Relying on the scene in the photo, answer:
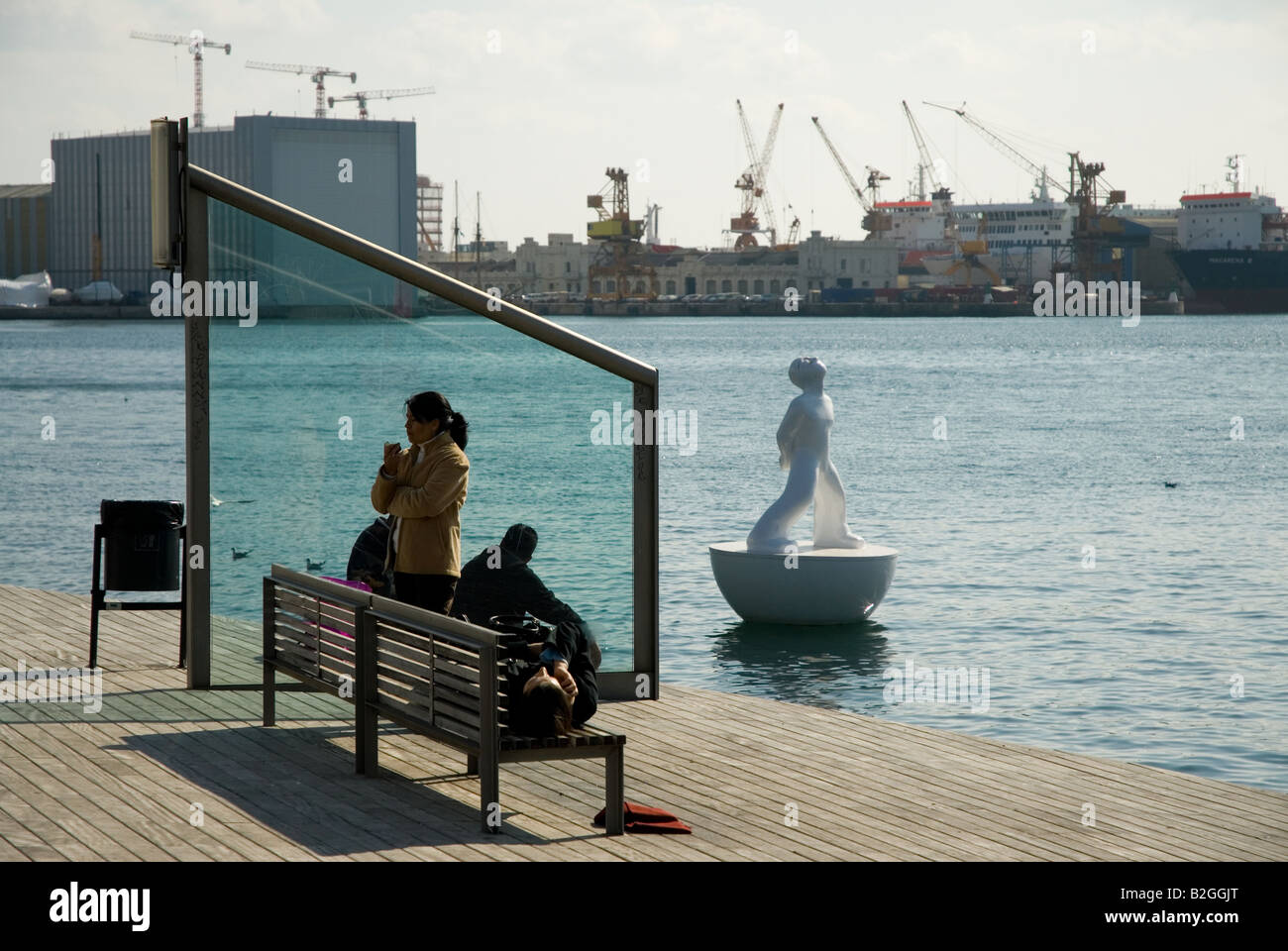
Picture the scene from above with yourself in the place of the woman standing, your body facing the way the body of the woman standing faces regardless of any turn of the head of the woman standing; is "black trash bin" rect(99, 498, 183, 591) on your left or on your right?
on your right

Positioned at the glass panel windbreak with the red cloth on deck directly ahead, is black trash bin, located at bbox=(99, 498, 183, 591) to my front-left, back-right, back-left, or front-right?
back-right

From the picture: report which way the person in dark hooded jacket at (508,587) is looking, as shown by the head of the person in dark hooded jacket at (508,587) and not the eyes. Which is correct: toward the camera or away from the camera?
away from the camera

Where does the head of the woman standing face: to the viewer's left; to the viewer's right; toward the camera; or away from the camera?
to the viewer's left

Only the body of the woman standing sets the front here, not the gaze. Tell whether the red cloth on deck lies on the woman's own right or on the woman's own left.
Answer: on the woman's own left

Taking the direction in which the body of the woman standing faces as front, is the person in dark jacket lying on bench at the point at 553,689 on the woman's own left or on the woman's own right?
on the woman's own left
